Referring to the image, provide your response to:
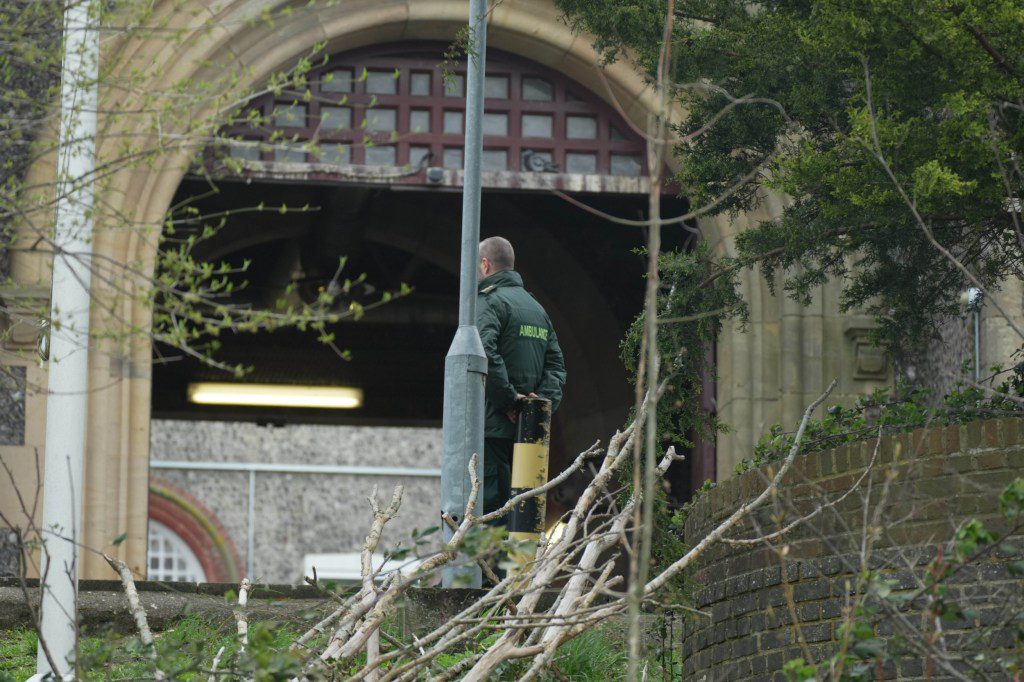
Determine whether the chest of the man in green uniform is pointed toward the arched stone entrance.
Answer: yes

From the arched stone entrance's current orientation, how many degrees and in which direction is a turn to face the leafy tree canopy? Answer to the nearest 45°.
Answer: approximately 45° to its left

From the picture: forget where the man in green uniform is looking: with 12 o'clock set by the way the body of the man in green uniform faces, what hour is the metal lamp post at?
The metal lamp post is roughly at 8 o'clock from the man in green uniform.

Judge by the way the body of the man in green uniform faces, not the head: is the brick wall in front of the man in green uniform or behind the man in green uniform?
behind

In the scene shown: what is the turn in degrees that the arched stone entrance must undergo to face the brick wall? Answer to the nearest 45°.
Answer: approximately 45° to its left

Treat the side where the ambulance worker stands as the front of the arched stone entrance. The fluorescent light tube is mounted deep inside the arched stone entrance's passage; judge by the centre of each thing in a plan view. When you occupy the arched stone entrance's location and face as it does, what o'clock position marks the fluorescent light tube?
The fluorescent light tube is roughly at 6 o'clock from the arched stone entrance.

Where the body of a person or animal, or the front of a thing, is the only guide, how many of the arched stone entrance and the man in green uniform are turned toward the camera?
1

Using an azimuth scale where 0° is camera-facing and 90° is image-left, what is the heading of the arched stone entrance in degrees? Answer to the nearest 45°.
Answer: approximately 0°

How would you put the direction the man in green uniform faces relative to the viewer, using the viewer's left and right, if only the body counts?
facing away from the viewer and to the left of the viewer
